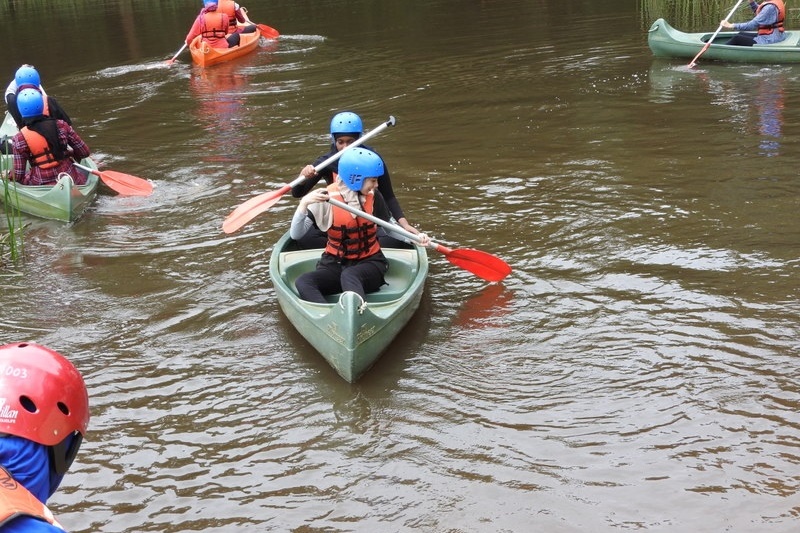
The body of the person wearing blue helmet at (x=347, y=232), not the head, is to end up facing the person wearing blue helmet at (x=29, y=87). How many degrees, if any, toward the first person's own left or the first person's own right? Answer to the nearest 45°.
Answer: approximately 135° to the first person's own right

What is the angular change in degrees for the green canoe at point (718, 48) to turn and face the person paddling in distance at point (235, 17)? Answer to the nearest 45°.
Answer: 0° — it already faces them

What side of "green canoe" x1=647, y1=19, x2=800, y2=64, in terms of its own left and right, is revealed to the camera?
left

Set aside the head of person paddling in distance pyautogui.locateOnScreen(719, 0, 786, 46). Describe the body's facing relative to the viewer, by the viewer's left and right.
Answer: facing to the left of the viewer

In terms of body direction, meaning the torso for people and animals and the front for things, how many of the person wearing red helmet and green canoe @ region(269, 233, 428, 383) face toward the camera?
1

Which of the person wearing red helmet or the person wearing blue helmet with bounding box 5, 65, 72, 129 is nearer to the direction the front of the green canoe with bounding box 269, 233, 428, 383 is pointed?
the person wearing red helmet

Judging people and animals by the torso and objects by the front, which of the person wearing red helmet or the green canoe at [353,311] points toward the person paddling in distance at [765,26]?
the person wearing red helmet

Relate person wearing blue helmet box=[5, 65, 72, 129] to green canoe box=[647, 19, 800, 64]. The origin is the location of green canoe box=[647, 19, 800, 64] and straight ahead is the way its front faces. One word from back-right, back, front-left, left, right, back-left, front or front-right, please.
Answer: front-left

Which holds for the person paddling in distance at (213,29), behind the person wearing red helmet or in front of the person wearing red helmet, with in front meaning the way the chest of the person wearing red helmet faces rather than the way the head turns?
in front

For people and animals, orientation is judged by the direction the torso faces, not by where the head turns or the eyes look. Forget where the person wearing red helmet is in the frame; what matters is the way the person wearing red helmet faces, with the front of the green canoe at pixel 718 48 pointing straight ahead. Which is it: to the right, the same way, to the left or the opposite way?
to the right

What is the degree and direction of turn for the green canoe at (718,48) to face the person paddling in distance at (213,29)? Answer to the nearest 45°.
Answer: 0° — it already faces them

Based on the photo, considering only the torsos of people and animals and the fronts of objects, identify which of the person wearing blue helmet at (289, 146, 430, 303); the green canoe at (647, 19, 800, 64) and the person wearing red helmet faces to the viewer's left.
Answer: the green canoe

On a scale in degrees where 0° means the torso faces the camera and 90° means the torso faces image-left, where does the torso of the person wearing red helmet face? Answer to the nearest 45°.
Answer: approximately 225°

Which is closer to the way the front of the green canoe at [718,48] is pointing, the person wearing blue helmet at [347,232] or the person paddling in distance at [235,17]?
the person paddling in distance

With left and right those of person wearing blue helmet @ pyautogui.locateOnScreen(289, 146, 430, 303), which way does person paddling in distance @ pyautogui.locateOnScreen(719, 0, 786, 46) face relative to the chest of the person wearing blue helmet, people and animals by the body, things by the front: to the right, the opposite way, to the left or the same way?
to the right

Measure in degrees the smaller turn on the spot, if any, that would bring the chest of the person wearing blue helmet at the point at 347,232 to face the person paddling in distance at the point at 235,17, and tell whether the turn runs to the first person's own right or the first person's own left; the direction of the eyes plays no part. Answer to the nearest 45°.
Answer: approximately 180°

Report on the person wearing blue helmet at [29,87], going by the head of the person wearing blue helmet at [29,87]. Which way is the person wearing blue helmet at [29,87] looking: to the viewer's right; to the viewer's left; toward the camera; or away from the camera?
away from the camera

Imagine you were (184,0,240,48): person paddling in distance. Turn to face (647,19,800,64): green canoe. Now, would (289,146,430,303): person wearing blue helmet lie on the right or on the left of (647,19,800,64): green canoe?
right
